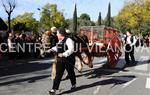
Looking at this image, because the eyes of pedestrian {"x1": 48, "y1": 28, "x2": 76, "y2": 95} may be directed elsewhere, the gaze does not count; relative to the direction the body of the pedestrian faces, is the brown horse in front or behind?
behind

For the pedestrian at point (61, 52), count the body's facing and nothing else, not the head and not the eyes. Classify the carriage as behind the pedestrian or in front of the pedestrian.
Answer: behind

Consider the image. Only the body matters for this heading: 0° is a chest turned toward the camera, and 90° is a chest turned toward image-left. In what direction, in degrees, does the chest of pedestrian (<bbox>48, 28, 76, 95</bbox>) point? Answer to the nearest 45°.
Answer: approximately 45°
